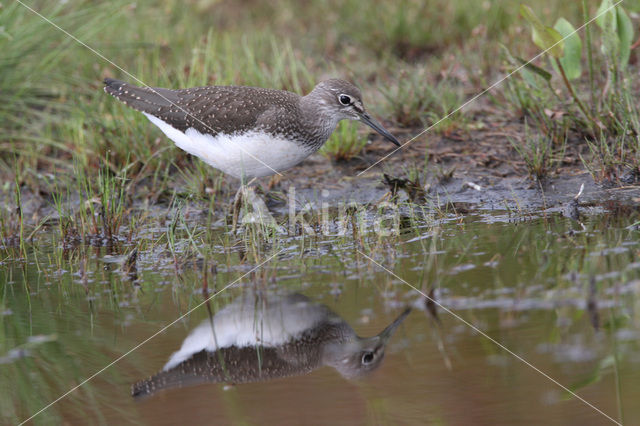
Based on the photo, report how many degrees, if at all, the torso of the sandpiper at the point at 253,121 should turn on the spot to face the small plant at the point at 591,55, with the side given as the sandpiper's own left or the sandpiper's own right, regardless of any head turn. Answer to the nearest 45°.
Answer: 0° — it already faces it

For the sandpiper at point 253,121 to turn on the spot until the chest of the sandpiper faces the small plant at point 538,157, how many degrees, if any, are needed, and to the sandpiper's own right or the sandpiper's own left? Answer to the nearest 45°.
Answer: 0° — it already faces it

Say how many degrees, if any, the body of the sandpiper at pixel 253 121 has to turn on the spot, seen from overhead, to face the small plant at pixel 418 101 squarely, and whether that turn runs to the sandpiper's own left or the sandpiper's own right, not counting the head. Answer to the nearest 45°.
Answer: approximately 45° to the sandpiper's own left

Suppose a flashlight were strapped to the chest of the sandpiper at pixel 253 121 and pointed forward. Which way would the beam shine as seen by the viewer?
to the viewer's right
